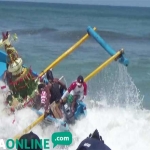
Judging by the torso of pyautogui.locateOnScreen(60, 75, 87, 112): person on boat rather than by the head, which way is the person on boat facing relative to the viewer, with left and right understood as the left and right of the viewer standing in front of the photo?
facing the viewer

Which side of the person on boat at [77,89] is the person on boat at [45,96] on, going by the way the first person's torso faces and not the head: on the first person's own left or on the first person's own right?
on the first person's own right
